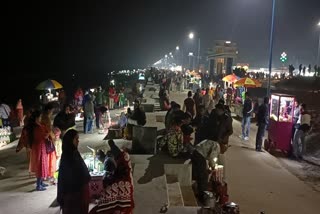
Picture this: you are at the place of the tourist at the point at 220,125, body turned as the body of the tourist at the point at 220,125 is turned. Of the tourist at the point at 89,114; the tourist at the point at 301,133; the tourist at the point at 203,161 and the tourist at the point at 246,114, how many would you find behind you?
1

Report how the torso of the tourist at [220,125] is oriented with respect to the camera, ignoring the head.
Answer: away from the camera

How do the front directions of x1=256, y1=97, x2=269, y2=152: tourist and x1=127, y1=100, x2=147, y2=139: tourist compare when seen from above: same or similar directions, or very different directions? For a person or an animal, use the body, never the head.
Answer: very different directions

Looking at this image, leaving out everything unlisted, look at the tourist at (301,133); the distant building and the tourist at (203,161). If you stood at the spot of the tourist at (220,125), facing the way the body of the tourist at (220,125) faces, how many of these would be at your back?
1

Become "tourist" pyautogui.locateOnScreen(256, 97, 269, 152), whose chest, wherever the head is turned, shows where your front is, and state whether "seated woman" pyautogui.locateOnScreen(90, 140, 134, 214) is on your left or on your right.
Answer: on your right

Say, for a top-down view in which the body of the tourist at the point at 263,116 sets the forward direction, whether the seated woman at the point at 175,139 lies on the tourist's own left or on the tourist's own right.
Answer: on the tourist's own right
